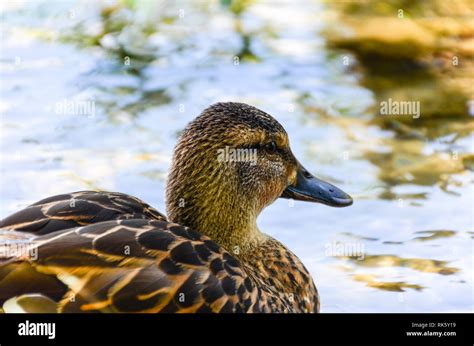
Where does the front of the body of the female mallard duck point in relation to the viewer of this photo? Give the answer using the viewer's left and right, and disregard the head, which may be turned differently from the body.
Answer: facing to the right of the viewer
